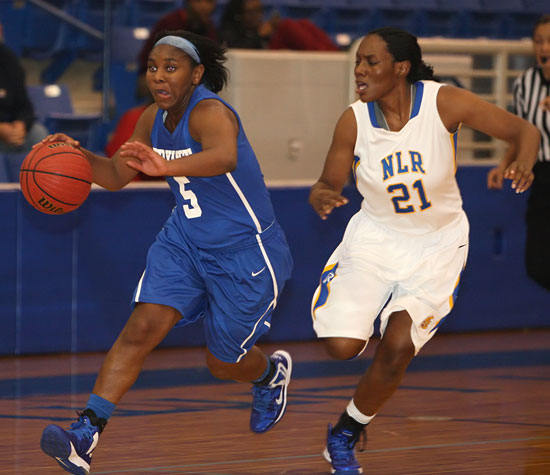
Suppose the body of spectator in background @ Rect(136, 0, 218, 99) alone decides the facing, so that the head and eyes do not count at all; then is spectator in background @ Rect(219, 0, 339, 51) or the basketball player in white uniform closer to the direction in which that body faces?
the basketball player in white uniform

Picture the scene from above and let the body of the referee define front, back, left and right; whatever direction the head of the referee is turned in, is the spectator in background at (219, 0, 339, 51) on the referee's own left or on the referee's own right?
on the referee's own right

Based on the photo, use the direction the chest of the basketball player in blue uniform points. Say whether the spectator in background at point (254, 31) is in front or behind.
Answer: behind

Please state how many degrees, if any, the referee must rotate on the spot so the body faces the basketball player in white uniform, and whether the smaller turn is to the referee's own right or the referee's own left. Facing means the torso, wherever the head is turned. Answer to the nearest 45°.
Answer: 0° — they already face them

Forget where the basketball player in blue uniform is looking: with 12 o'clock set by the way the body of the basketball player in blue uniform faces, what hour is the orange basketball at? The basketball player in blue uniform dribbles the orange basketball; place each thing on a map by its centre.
The orange basketball is roughly at 2 o'clock from the basketball player in blue uniform.

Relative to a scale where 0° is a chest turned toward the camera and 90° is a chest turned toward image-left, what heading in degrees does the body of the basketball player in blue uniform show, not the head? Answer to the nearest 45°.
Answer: approximately 45°

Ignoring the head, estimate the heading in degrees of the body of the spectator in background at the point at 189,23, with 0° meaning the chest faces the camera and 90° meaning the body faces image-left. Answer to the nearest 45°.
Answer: approximately 0°

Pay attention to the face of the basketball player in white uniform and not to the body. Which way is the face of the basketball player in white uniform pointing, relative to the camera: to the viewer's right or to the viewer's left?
to the viewer's left

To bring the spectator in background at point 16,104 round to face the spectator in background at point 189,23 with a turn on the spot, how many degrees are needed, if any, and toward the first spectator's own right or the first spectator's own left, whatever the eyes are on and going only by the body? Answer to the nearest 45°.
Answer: approximately 90° to the first spectator's own left

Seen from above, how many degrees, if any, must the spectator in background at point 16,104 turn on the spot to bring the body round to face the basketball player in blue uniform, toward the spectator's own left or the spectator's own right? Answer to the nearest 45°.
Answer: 0° — they already face them
